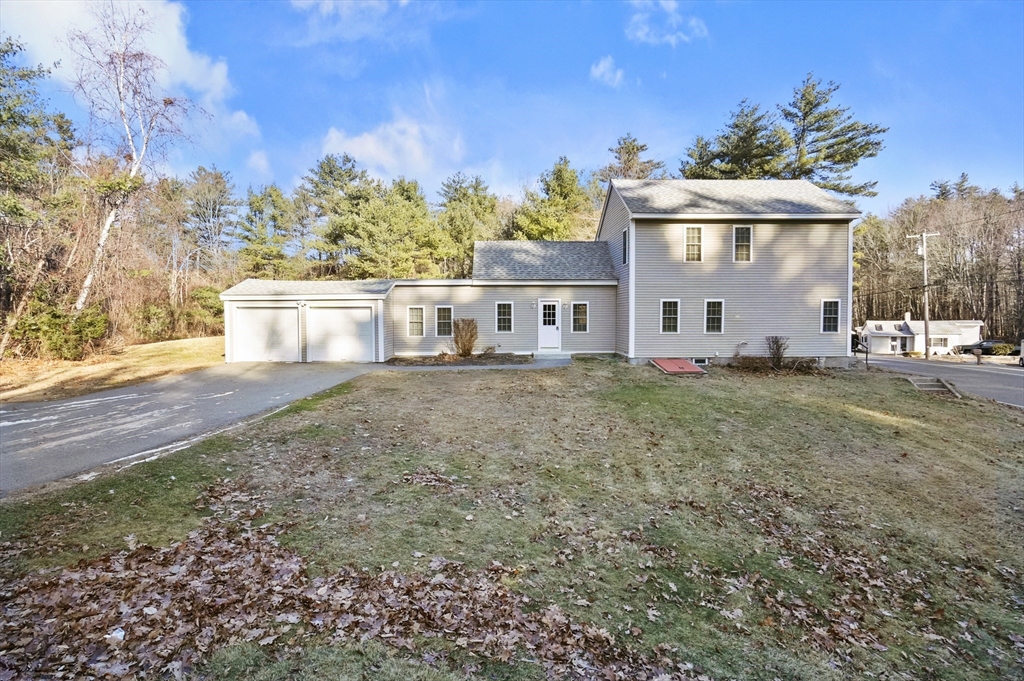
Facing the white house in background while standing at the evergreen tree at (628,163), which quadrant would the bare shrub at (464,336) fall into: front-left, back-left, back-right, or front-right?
back-right

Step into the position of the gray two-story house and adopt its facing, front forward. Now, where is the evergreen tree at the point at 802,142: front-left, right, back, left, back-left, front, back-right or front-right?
back-left

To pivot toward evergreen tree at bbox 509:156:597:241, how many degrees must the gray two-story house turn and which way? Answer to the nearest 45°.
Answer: approximately 180°

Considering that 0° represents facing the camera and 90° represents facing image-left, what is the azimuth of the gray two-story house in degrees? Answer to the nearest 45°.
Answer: approximately 0°

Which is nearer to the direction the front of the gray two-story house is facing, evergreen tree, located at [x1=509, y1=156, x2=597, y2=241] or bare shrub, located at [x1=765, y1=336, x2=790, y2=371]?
the bare shrub

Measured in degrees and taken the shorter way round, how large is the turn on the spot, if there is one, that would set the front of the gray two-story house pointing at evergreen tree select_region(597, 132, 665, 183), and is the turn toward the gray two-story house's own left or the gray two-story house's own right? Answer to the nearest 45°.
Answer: approximately 180°
